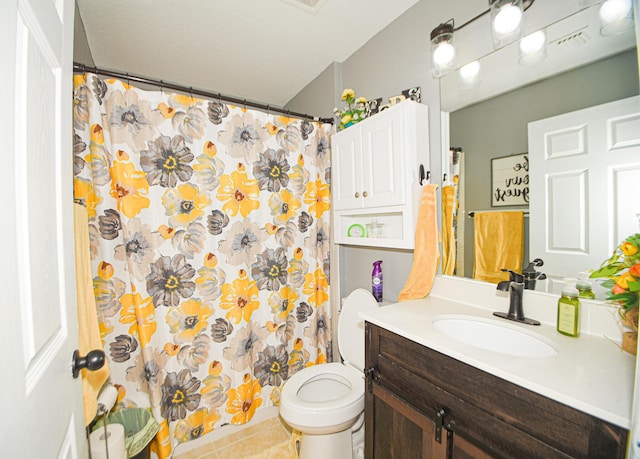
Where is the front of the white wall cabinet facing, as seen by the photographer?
facing the viewer and to the left of the viewer

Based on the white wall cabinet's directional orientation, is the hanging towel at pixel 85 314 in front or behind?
in front

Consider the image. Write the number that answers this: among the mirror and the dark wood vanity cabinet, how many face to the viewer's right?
0

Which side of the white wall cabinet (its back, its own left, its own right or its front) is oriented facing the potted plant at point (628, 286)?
left

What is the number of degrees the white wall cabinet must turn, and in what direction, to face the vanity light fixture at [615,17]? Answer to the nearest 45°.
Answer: approximately 90° to its left

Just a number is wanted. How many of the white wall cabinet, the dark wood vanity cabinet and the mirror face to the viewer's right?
0

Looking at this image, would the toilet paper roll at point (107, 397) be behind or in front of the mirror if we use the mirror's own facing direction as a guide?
in front

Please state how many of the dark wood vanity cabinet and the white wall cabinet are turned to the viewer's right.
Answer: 0
